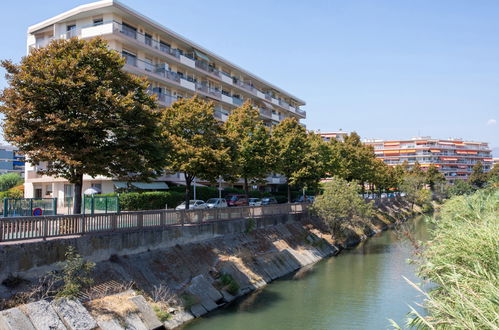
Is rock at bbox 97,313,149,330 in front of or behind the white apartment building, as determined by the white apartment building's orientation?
in front

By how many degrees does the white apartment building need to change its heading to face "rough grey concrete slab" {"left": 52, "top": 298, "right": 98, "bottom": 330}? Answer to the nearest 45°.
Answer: approximately 45° to its right

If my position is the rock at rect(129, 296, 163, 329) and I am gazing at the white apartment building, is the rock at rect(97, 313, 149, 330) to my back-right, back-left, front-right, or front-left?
back-left

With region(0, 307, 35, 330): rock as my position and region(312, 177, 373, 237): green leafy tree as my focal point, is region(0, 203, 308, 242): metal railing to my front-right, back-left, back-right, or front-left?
front-left

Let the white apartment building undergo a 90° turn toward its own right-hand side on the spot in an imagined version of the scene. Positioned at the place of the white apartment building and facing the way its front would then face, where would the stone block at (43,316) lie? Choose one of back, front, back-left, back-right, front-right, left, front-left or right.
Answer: front-left

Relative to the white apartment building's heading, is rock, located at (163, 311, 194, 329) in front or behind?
in front

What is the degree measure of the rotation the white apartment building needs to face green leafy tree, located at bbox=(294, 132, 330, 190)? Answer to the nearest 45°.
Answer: approximately 45° to its left

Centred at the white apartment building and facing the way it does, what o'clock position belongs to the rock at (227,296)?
The rock is roughly at 1 o'clock from the white apartment building.

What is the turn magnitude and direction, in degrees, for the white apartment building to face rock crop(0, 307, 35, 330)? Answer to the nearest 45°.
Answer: approximately 45° to its right

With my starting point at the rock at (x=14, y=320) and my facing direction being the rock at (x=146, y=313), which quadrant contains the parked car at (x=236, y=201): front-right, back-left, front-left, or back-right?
front-left

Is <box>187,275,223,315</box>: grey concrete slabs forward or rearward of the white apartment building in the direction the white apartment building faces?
forward

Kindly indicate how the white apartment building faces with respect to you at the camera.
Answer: facing the viewer and to the right of the viewer
